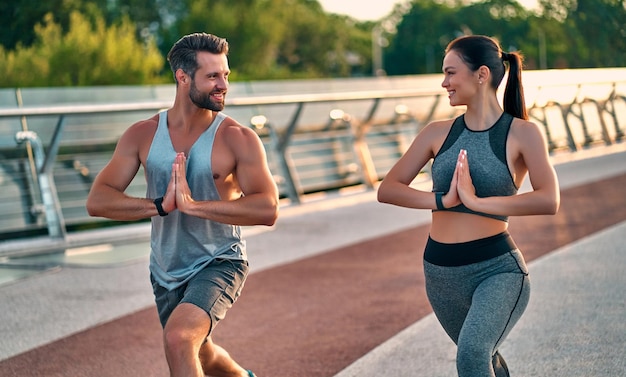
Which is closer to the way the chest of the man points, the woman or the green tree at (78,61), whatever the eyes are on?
the woman

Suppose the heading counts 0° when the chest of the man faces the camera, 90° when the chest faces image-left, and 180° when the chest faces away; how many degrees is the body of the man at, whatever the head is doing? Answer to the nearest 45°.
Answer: approximately 0°

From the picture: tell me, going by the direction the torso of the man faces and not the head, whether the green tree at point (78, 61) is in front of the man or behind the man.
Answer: behind

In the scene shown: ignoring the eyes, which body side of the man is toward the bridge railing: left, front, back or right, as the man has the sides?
back

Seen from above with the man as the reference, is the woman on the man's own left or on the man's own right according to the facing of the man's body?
on the man's own left

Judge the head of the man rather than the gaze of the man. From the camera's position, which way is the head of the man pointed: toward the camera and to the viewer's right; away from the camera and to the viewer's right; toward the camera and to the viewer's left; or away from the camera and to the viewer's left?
toward the camera and to the viewer's right

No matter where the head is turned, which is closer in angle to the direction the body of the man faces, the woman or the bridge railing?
the woman

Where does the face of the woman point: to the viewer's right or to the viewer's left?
to the viewer's left
